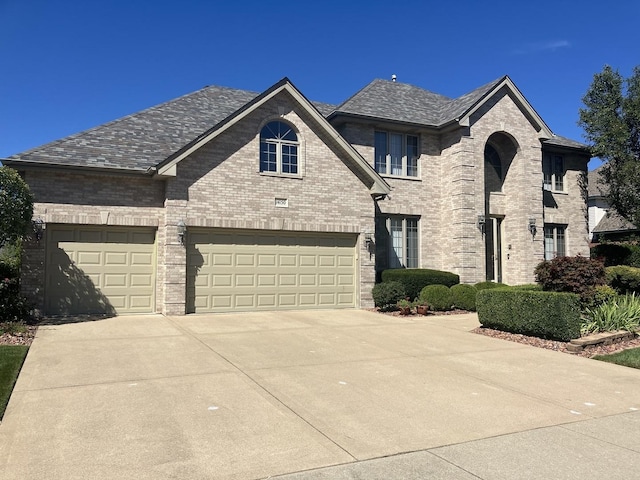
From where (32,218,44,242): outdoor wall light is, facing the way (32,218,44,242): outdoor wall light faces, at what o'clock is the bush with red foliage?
The bush with red foliage is roughly at 10 o'clock from the outdoor wall light.

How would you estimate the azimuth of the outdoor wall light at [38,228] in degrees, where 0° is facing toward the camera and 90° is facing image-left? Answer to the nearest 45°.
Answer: approximately 0°

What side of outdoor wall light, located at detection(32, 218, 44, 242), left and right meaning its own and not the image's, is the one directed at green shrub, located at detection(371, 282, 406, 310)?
left

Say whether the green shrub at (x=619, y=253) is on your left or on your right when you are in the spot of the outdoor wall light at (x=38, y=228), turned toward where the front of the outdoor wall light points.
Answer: on your left

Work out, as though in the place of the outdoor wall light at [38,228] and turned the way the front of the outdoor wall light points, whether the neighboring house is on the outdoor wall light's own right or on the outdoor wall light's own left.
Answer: on the outdoor wall light's own left

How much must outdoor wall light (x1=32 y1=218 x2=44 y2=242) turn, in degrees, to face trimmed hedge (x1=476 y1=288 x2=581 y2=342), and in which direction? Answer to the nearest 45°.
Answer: approximately 45° to its left
